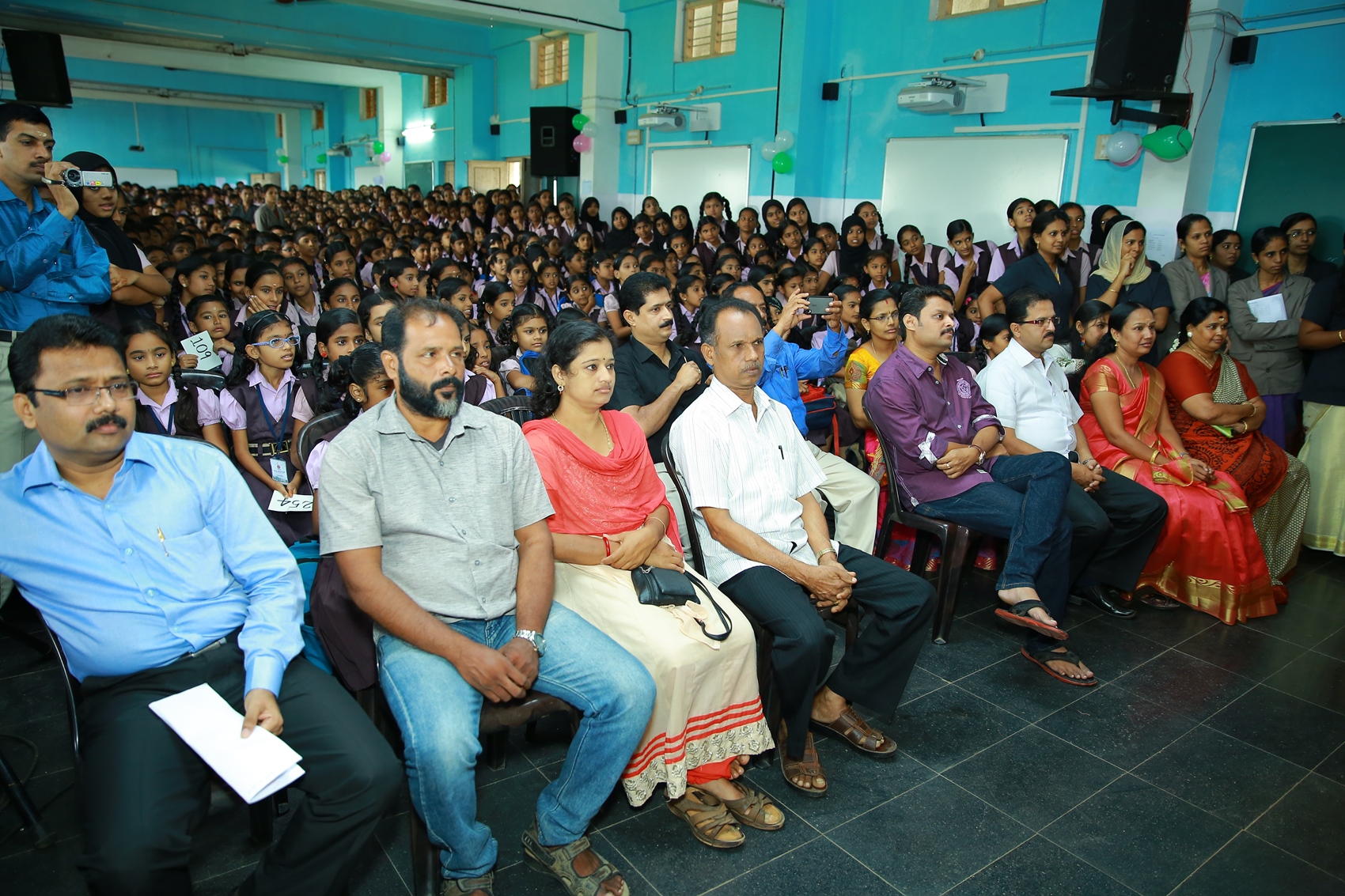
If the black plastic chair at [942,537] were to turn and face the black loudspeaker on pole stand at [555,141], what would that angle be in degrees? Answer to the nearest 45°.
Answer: approximately 180°

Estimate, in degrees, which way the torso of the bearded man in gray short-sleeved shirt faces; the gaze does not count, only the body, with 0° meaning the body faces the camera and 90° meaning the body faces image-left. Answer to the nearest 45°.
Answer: approximately 315°

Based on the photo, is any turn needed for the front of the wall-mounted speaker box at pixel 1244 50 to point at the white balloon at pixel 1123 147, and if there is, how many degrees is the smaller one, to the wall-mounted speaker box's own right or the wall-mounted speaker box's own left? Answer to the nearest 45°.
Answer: approximately 45° to the wall-mounted speaker box's own right

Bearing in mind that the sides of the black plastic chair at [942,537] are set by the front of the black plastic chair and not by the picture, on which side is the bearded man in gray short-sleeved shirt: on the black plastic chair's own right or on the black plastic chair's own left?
on the black plastic chair's own right

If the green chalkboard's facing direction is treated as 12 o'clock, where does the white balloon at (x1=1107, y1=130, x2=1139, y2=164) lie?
The white balloon is roughly at 3 o'clock from the green chalkboard.

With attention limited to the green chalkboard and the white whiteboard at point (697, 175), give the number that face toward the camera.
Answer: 2

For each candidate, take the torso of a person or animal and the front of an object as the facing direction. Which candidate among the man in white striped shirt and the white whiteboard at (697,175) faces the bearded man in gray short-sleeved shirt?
the white whiteboard

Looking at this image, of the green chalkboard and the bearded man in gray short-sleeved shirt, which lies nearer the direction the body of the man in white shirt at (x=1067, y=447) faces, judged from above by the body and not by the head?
the bearded man in gray short-sleeved shirt
